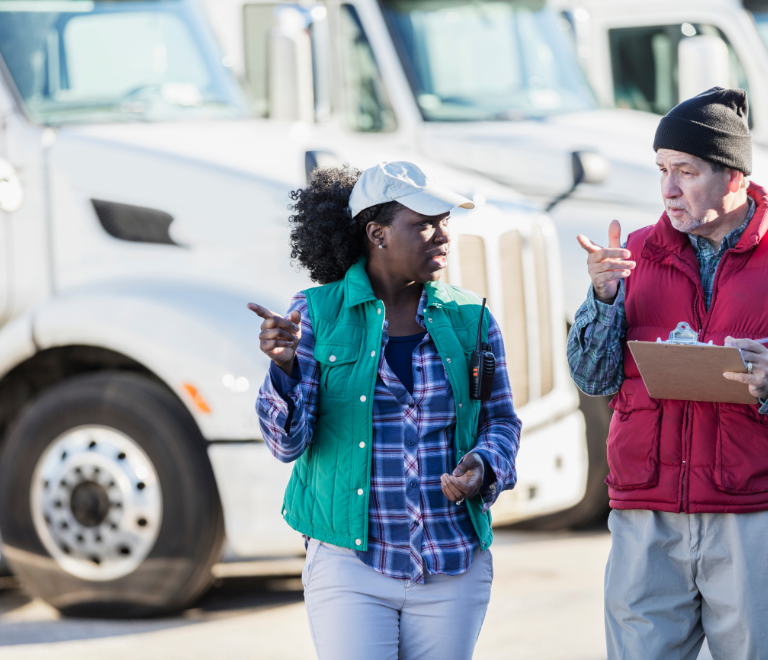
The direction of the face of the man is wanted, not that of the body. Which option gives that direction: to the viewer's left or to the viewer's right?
to the viewer's left

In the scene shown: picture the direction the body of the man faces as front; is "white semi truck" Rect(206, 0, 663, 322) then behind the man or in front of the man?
behind

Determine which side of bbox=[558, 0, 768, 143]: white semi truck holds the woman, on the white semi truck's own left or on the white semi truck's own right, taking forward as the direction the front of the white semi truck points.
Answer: on the white semi truck's own right

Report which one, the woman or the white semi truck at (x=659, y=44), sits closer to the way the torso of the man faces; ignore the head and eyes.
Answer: the woman

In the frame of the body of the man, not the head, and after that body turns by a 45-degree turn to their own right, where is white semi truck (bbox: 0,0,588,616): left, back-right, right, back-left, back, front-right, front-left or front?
right

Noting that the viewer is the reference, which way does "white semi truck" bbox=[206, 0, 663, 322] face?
facing the viewer and to the right of the viewer

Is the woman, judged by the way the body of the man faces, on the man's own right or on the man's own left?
on the man's own right

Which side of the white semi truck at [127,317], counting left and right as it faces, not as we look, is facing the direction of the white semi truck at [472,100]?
left

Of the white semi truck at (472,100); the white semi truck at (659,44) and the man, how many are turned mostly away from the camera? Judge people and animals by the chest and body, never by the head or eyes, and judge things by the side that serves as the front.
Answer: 0

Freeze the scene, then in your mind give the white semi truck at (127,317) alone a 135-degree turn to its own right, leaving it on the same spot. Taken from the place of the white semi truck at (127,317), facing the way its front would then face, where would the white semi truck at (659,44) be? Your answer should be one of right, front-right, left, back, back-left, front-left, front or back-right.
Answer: back-right

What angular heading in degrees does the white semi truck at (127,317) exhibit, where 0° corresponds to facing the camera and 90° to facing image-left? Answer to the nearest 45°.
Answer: approximately 315°

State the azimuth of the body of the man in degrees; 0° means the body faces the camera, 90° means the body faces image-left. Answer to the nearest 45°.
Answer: approximately 0°

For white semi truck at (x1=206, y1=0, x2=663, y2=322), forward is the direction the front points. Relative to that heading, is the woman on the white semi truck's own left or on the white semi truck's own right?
on the white semi truck's own right

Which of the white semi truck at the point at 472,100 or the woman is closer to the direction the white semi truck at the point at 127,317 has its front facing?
the woman

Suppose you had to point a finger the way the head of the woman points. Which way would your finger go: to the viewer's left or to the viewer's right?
to the viewer's right
